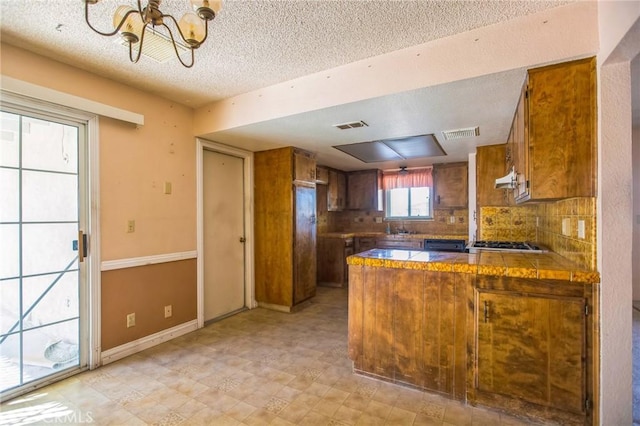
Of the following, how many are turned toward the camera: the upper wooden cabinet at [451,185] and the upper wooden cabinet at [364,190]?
2

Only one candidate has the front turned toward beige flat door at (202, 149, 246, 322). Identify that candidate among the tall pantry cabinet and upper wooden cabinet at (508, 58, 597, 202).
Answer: the upper wooden cabinet

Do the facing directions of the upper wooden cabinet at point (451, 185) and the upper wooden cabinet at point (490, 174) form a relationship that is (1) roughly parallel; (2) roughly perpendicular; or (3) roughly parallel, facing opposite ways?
roughly perpendicular

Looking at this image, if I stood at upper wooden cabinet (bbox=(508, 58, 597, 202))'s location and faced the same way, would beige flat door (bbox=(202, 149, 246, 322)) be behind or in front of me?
in front

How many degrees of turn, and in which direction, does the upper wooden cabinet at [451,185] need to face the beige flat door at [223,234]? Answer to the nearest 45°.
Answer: approximately 45° to its right

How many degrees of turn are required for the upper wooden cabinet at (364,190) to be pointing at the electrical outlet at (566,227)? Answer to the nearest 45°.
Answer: approximately 45° to its left

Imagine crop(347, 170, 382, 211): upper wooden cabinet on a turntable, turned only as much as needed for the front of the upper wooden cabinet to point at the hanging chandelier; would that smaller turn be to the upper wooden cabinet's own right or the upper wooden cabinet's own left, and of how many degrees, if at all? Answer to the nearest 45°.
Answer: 0° — it already faces it

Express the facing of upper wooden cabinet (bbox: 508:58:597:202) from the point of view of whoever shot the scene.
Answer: facing to the left of the viewer

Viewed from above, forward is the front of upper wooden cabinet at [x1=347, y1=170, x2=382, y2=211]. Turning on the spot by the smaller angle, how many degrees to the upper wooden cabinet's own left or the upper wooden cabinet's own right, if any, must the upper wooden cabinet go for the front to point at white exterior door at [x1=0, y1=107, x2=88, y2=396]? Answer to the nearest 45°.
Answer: approximately 45° to the upper wooden cabinet's own right

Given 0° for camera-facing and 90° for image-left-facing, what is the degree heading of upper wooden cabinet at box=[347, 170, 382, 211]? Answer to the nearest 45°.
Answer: approximately 0°

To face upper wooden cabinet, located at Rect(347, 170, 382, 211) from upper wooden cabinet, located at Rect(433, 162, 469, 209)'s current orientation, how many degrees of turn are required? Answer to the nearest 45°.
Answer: approximately 90° to its right

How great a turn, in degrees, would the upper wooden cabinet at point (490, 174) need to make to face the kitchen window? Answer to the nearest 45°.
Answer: approximately 45° to its right

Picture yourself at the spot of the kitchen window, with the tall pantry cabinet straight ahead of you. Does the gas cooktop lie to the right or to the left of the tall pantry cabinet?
left

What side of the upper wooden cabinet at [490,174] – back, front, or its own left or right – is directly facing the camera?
left

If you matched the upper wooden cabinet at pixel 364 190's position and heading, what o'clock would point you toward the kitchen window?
The kitchen window is roughly at 9 o'clock from the upper wooden cabinet.

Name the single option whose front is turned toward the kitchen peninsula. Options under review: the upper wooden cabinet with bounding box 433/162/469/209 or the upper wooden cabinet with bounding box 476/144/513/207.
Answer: the upper wooden cabinet with bounding box 433/162/469/209

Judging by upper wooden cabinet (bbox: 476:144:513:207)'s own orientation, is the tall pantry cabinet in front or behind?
in front

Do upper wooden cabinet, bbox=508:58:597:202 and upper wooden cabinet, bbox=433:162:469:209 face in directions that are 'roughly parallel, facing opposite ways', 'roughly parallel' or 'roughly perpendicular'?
roughly perpendicular

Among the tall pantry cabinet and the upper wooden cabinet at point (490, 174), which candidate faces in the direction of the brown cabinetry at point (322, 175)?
the upper wooden cabinet
